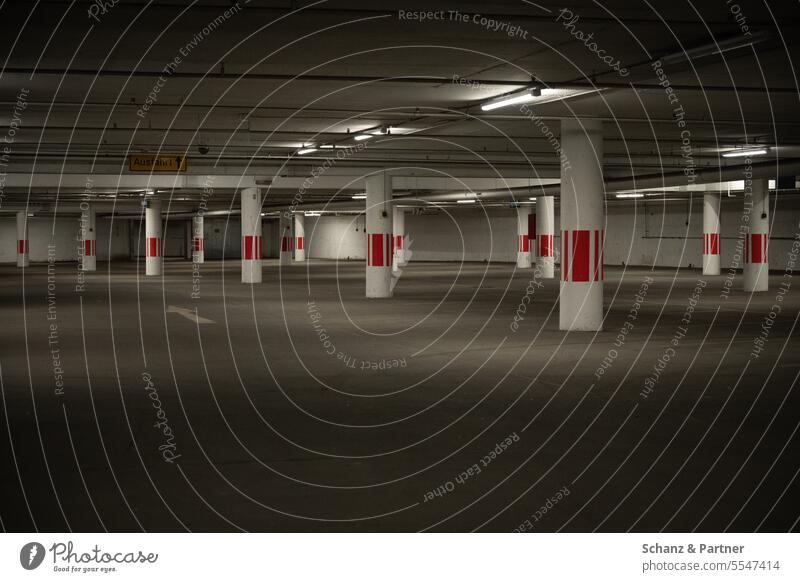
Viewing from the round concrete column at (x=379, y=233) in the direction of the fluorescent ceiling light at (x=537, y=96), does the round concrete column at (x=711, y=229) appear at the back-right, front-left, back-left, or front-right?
back-left

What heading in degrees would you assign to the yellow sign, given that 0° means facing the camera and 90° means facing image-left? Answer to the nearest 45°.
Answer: approximately 0°

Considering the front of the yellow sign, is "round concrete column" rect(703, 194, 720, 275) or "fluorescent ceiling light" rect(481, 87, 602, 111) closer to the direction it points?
the fluorescent ceiling light

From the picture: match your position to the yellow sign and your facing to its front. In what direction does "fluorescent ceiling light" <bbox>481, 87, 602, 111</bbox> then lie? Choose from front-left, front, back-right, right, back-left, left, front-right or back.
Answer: front-left

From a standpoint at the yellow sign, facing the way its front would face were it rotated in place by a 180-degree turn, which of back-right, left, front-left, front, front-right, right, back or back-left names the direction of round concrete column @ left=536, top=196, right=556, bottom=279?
front-right

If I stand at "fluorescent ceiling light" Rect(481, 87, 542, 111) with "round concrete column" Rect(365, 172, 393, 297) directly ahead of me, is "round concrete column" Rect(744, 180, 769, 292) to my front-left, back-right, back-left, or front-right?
front-right

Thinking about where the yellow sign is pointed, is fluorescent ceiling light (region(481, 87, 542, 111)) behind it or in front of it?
in front

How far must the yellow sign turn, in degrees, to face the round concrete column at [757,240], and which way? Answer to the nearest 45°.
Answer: approximately 90° to its left

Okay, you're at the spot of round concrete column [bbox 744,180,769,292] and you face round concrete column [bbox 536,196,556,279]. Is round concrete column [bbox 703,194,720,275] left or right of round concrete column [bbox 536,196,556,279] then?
right
